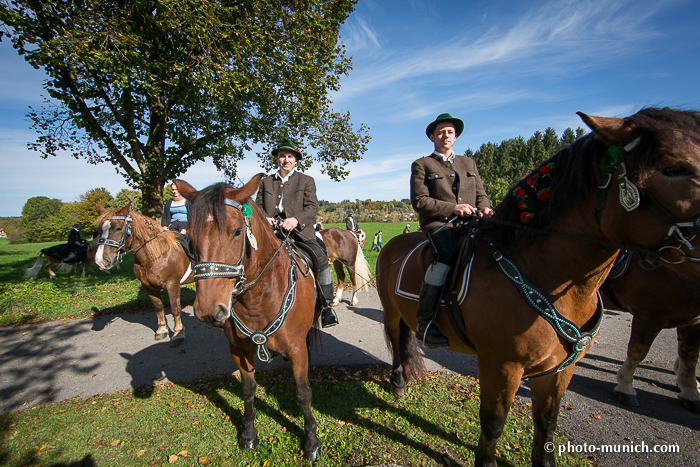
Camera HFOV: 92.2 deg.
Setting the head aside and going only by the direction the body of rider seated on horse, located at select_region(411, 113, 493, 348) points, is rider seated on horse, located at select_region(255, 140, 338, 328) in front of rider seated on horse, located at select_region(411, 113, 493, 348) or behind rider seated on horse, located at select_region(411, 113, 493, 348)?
behind

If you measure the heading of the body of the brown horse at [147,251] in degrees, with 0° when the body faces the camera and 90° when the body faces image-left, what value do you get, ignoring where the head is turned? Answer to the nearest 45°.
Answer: approximately 45°

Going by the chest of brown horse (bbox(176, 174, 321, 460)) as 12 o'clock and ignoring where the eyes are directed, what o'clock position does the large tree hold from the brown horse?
The large tree is roughly at 4 o'clock from the brown horse.

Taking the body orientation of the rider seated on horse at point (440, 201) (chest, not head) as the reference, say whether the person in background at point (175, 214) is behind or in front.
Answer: behind

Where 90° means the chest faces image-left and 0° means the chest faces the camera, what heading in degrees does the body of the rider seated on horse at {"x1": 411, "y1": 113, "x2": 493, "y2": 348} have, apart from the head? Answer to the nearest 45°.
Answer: approximately 315°

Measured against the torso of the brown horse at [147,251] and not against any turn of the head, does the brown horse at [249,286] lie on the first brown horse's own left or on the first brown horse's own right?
on the first brown horse's own left

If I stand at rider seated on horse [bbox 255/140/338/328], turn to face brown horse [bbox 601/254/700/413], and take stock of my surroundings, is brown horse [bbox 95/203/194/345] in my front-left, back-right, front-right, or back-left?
back-left

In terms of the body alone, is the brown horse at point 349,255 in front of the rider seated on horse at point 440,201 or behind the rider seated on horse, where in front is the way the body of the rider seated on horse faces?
behind

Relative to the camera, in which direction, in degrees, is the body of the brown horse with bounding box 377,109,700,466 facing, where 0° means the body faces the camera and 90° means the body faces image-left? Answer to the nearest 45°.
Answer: approximately 315°

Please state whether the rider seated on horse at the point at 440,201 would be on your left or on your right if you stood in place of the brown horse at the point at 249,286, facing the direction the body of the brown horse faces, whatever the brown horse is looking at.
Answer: on your left

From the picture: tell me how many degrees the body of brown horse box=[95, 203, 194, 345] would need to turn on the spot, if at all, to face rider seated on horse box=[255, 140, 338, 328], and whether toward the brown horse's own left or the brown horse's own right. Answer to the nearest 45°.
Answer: approximately 90° to the brown horse's own left
